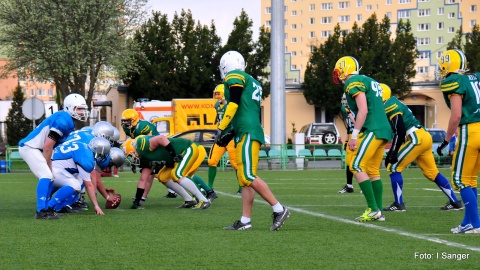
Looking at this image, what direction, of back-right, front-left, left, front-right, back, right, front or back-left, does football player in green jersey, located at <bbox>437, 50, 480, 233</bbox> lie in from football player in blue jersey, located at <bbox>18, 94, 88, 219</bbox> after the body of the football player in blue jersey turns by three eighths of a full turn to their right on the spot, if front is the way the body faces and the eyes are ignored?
left

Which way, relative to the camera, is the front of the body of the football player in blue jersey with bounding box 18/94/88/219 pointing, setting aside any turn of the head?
to the viewer's right

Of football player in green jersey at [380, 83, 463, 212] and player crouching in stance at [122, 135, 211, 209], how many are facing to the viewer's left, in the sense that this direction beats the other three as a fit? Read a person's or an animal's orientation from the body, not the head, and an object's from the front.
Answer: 2

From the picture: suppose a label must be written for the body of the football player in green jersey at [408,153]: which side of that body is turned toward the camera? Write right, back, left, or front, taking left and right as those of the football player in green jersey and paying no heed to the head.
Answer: left

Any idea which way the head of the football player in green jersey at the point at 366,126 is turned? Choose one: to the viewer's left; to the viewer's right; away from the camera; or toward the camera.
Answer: to the viewer's left

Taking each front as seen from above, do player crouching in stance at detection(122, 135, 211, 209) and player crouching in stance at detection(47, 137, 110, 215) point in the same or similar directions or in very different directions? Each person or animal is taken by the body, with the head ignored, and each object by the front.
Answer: very different directions

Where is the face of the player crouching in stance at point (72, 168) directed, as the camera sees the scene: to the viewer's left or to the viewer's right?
to the viewer's right

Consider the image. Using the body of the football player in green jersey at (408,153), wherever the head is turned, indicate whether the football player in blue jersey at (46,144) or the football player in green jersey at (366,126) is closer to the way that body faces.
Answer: the football player in blue jersey

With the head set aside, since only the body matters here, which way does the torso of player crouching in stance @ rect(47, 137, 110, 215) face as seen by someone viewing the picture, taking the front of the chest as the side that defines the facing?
to the viewer's right

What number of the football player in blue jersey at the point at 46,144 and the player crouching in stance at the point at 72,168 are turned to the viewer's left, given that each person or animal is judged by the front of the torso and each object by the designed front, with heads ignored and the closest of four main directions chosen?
0

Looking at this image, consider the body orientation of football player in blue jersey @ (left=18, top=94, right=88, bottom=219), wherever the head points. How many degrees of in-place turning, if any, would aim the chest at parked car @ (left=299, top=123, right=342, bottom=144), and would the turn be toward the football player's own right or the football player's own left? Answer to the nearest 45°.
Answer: approximately 45° to the football player's own left

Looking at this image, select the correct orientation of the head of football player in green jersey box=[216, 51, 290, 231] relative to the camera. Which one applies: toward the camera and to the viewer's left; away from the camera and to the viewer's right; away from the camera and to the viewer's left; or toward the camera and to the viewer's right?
away from the camera and to the viewer's left

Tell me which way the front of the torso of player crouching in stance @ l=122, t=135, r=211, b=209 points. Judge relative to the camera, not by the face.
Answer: to the viewer's left

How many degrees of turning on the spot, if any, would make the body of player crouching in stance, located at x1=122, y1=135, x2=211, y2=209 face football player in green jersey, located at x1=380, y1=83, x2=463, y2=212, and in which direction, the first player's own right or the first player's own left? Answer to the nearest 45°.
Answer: approximately 180°

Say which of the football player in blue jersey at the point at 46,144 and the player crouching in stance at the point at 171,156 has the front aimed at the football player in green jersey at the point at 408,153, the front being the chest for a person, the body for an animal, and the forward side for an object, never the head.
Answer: the football player in blue jersey
